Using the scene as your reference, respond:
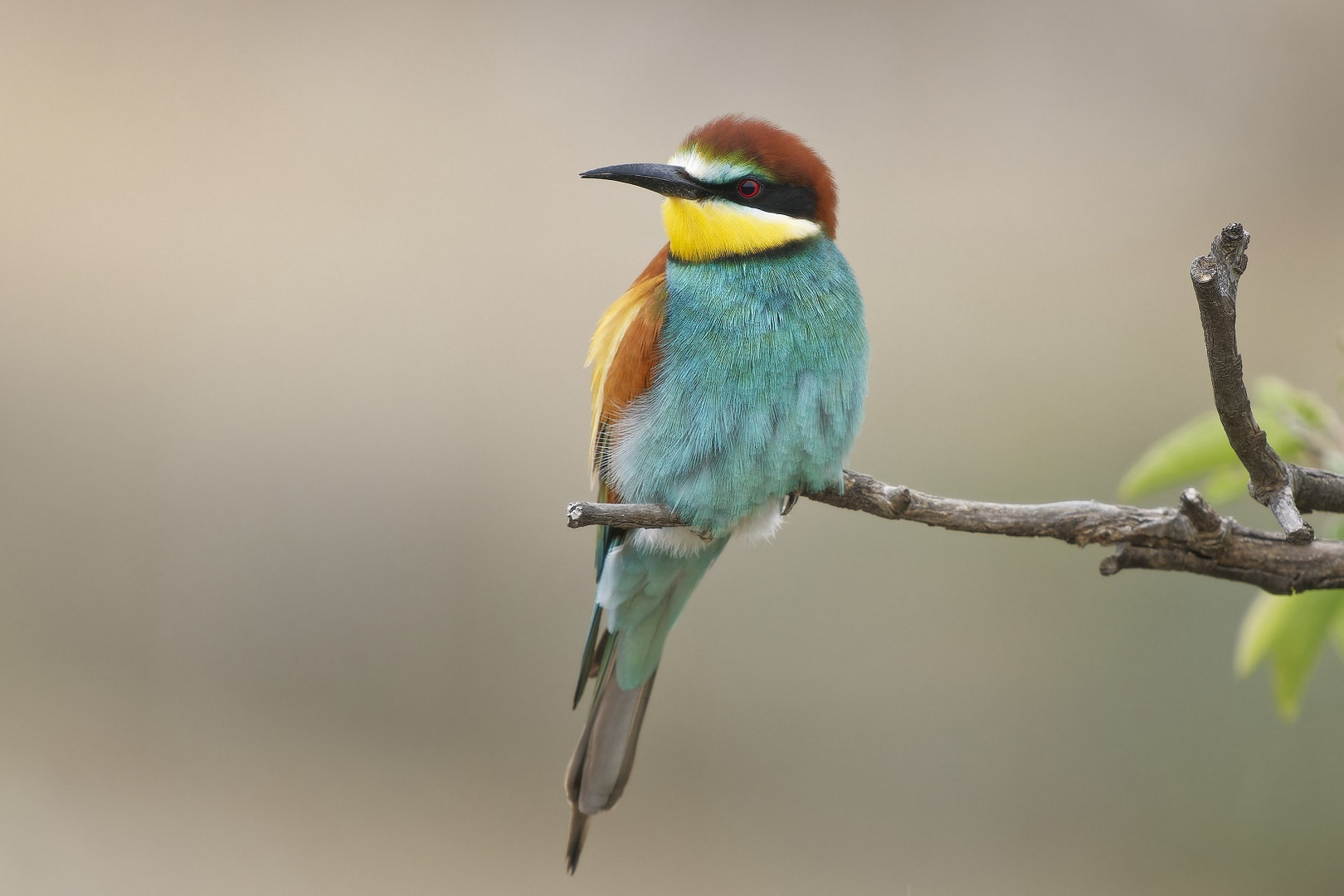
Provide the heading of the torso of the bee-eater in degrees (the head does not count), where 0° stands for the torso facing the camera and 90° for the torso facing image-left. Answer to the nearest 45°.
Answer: approximately 315°
